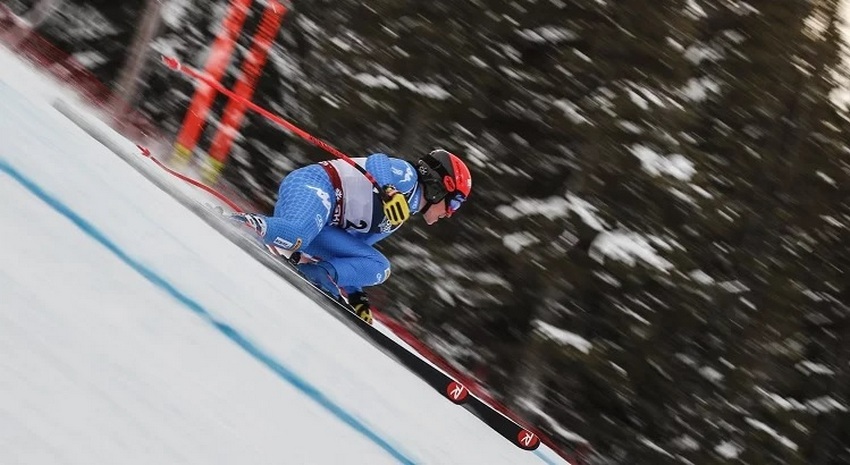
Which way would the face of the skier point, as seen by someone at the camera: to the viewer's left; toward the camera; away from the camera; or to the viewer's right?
to the viewer's right

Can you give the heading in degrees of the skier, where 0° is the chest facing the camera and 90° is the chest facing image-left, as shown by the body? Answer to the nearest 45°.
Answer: approximately 270°
